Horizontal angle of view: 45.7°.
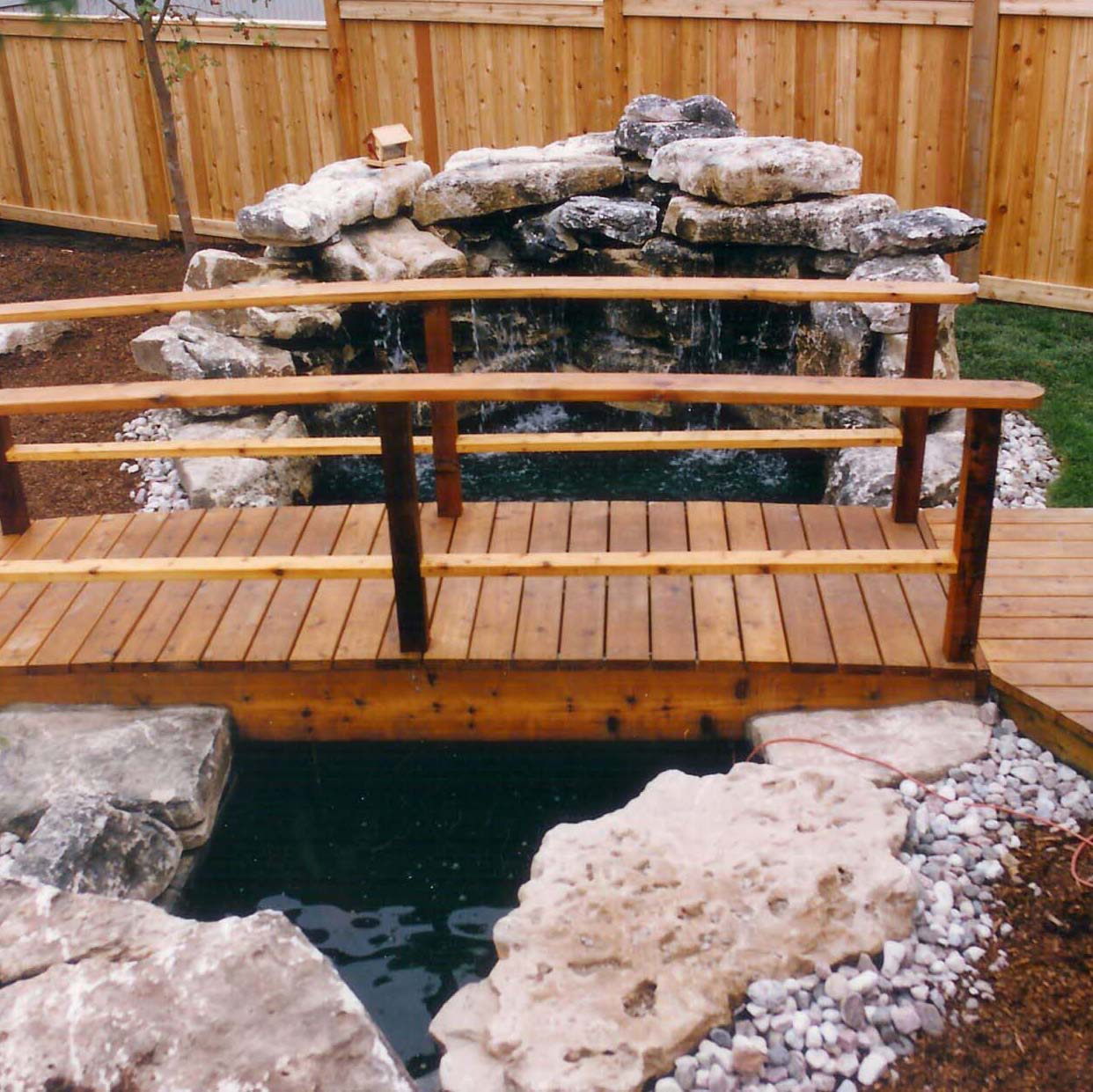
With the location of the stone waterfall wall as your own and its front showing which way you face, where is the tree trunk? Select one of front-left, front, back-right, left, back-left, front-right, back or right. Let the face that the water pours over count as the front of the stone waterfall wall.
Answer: back-right

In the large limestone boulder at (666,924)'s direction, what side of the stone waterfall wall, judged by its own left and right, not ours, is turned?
front

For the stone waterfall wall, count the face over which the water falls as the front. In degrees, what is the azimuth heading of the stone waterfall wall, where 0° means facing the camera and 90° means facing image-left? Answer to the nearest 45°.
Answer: approximately 0°

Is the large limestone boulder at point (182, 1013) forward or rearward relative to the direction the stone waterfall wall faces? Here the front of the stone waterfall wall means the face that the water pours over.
forward

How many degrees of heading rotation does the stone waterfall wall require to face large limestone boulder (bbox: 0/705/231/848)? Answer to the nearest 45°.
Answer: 0° — it already faces it

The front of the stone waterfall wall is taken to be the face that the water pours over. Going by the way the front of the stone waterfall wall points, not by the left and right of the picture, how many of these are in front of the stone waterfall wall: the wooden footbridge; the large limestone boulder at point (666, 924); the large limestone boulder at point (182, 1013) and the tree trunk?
3

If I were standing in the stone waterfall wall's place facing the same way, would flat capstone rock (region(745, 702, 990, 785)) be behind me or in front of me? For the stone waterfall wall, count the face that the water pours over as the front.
in front

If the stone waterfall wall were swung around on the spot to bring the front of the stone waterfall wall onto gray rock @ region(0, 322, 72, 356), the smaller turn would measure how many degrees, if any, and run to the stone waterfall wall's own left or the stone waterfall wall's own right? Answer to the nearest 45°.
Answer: approximately 90° to the stone waterfall wall's own right

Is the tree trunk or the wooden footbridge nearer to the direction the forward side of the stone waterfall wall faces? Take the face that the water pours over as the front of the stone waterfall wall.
the wooden footbridge

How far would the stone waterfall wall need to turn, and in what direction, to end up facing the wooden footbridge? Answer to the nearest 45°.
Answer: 0° — it already faces it

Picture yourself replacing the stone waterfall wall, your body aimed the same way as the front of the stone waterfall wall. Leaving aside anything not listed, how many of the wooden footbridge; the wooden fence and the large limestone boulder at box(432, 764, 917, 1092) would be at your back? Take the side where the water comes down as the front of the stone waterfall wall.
1

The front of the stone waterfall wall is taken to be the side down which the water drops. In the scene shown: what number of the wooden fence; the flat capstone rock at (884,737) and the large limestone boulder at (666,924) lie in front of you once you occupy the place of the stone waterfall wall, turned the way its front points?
2
